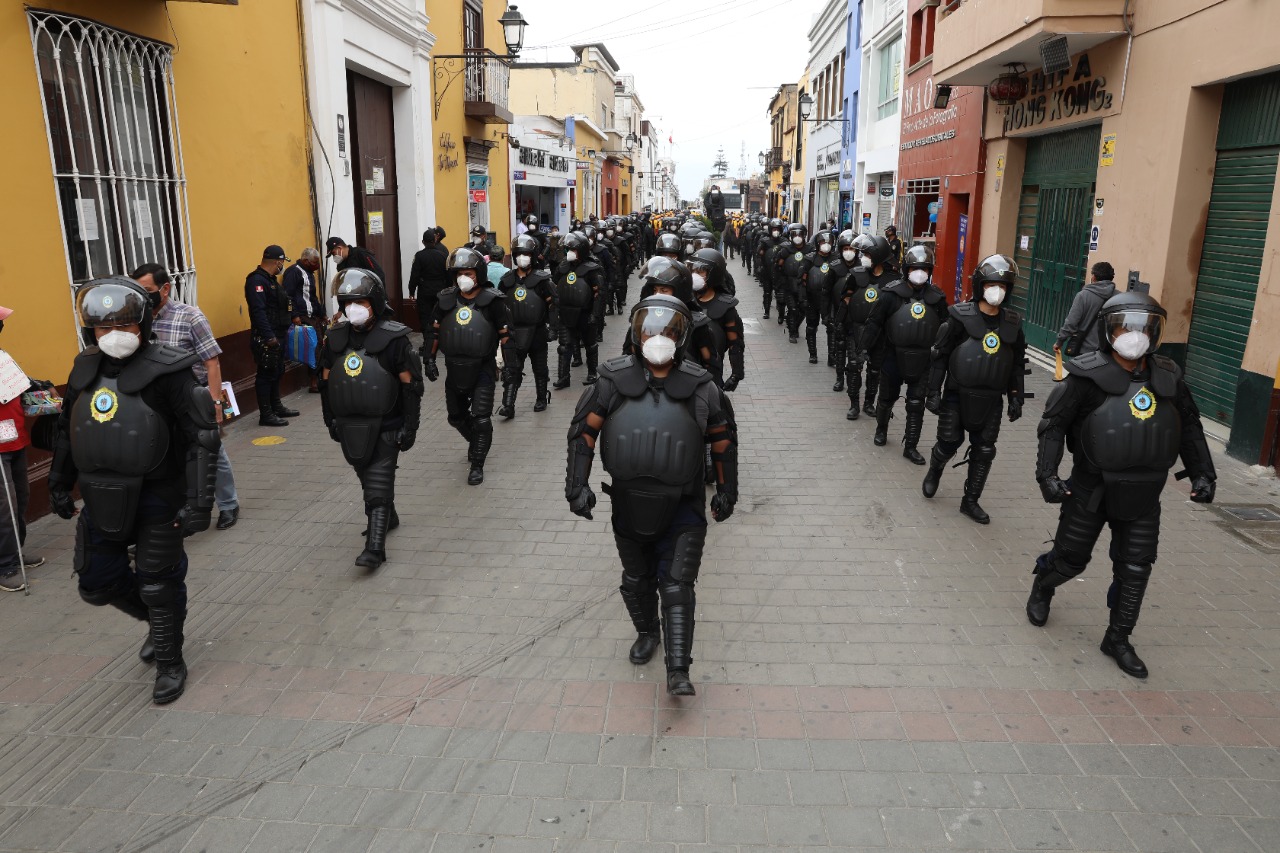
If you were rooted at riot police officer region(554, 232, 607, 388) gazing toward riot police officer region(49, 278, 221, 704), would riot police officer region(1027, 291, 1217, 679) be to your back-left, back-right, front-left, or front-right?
front-left

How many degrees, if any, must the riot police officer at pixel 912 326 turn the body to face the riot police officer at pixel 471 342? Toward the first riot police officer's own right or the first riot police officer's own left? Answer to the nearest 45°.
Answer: approximately 45° to the first riot police officer's own right

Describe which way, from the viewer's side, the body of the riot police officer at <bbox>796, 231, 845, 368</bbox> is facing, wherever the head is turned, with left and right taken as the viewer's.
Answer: facing the viewer

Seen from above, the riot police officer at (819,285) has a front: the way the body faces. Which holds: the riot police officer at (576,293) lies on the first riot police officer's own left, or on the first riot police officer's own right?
on the first riot police officer's own right

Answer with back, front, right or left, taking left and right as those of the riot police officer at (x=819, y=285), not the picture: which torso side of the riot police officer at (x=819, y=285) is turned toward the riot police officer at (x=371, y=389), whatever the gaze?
front

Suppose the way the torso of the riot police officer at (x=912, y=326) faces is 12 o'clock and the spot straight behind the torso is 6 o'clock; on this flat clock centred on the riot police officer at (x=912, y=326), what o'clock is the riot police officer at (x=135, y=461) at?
the riot police officer at (x=135, y=461) is roughly at 1 o'clock from the riot police officer at (x=912, y=326).

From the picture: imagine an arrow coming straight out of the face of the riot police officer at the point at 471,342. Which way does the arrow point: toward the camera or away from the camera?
toward the camera

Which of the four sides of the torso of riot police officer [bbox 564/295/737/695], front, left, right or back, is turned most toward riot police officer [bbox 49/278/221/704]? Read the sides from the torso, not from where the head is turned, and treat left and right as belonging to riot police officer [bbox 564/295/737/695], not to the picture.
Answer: right

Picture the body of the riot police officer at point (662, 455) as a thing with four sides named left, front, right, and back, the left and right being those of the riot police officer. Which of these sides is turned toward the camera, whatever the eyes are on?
front

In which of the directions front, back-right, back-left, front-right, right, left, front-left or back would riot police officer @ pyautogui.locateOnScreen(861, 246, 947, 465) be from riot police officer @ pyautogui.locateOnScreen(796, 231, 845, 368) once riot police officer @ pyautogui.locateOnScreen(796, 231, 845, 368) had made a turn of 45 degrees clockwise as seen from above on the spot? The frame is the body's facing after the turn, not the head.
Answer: front-left

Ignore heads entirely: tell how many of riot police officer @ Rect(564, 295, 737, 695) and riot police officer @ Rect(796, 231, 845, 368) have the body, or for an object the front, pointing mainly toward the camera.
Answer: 2

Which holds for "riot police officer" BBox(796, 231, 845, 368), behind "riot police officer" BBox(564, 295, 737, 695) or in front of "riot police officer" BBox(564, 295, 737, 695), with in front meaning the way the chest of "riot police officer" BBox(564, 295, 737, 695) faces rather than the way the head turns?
behind

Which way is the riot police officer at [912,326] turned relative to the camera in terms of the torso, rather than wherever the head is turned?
toward the camera

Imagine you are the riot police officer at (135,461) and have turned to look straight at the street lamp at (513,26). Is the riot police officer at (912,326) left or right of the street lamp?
right

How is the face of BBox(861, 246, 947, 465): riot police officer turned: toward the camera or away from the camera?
toward the camera

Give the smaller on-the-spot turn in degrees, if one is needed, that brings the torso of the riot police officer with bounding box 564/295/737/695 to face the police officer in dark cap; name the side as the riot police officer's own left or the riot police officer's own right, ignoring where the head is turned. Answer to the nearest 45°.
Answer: approximately 135° to the riot police officer's own right

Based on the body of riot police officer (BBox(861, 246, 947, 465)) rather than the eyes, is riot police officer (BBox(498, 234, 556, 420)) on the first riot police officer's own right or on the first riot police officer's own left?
on the first riot police officer's own right
